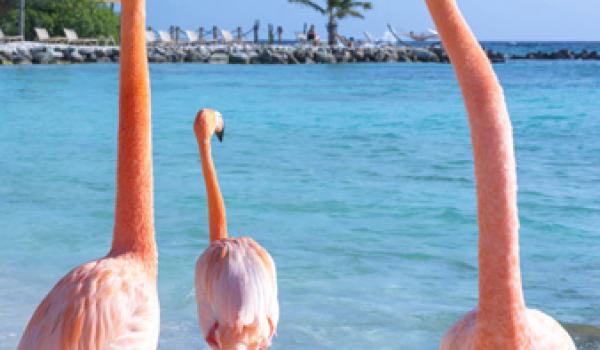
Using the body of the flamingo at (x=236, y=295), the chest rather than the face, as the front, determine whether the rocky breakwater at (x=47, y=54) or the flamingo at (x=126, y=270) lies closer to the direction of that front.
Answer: the rocky breakwater

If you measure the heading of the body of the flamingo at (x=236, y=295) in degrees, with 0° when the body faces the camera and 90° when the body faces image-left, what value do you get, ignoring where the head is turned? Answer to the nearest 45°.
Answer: approximately 180°
